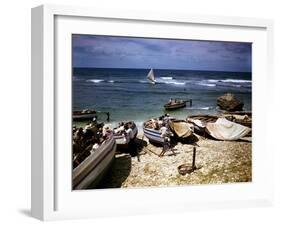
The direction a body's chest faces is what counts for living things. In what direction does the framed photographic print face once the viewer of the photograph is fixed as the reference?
facing the viewer and to the right of the viewer
